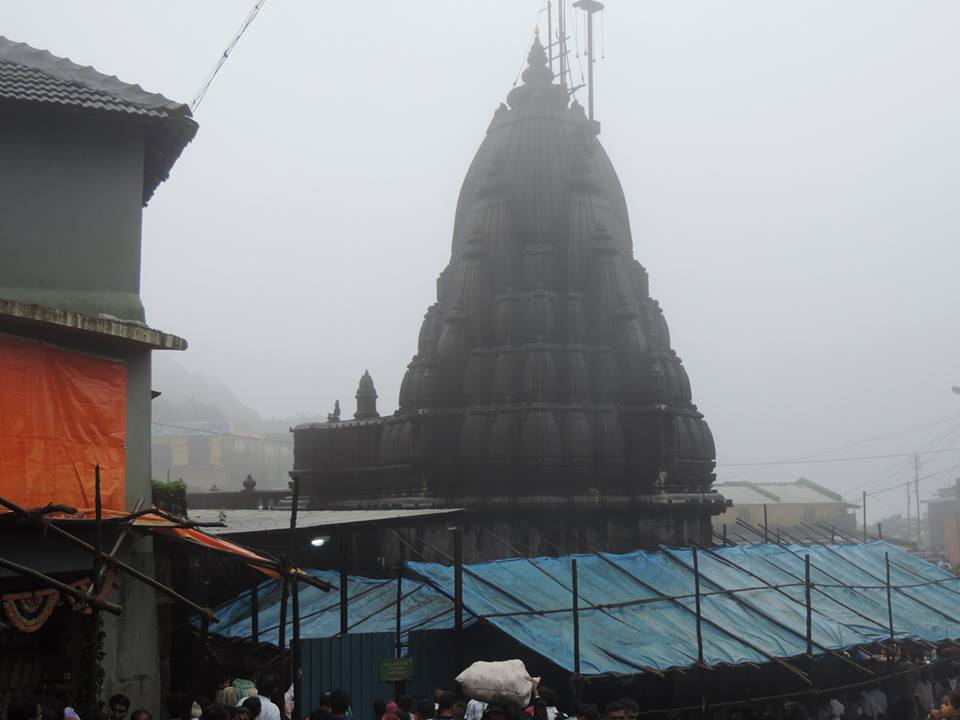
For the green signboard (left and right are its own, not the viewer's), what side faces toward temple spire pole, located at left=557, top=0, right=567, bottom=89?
back

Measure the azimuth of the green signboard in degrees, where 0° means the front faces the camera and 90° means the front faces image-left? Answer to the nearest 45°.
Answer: approximately 0°

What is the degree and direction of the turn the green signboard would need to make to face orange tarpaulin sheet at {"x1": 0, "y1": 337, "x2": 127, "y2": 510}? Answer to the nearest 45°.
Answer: approximately 45° to its right

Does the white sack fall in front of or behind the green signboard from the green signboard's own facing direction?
in front

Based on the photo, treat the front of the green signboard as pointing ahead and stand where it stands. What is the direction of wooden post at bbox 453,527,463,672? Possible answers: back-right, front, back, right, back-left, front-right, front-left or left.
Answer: back-left

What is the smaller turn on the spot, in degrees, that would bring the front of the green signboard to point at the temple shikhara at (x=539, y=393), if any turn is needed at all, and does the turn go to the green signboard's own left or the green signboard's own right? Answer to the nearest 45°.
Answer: approximately 180°

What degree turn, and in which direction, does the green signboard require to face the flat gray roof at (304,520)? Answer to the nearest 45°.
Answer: approximately 135° to its right
